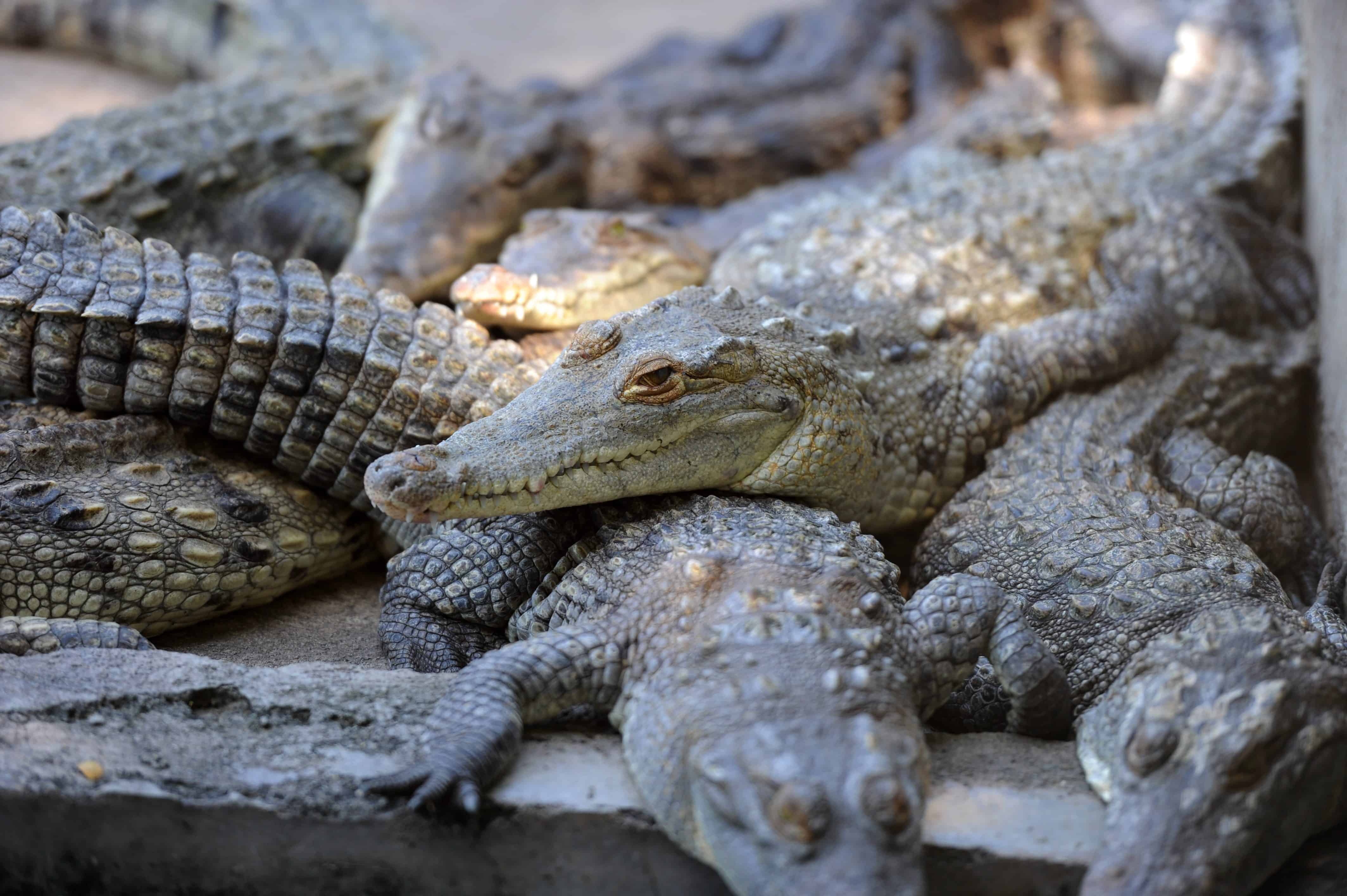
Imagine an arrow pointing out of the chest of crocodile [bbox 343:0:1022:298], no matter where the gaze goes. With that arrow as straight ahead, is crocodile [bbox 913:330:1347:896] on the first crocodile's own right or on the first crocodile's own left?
on the first crocodile's own left

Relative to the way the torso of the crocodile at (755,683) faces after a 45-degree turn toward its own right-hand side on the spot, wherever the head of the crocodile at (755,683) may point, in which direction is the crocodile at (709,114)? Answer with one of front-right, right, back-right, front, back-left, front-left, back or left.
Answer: back-right

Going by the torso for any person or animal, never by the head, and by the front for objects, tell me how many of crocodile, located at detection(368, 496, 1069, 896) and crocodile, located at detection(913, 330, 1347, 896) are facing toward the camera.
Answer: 2

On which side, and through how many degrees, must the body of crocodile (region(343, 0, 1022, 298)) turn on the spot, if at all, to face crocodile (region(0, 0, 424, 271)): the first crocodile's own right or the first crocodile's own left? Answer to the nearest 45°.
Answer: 0° — it already faces it

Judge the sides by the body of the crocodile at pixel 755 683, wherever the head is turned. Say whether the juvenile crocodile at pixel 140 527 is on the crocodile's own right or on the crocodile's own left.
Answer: on the crocodile's own right

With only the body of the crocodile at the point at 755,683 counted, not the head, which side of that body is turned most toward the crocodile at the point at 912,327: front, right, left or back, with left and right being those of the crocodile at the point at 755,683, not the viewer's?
back

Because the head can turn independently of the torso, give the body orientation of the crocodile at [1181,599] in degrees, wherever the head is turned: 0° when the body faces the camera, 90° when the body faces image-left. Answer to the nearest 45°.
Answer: approximately 0°
